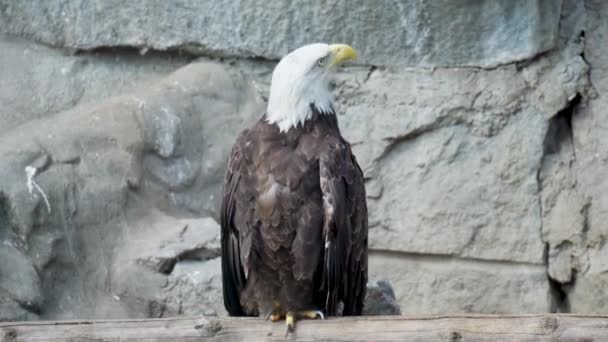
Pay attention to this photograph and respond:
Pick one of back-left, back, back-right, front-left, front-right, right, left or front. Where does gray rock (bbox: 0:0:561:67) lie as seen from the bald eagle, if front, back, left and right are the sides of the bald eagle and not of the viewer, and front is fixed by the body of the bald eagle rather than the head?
back

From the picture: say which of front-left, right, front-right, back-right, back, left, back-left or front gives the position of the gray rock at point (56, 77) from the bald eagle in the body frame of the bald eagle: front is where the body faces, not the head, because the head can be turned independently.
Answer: back-right

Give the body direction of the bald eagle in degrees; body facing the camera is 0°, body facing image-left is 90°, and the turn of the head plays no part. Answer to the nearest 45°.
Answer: approximately 0°

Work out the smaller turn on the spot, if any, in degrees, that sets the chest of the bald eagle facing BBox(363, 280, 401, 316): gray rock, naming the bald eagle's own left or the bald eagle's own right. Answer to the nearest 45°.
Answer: approximately 135° to the bald eagle's own left

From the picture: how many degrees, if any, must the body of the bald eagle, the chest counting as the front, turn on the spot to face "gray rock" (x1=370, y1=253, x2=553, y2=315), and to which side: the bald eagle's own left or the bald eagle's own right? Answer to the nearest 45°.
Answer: approximately 135° to the bald eagle's own left
